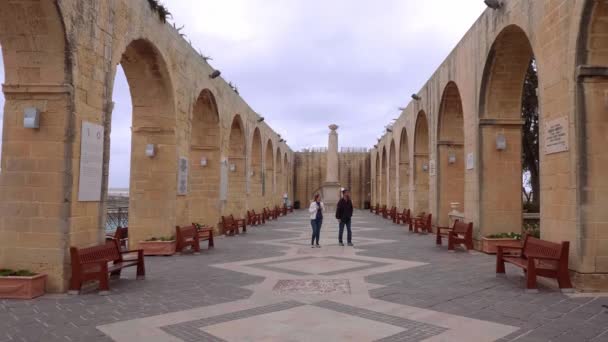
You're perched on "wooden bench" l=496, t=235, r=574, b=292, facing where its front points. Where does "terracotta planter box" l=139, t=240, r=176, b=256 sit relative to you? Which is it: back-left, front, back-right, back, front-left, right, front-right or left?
front-right

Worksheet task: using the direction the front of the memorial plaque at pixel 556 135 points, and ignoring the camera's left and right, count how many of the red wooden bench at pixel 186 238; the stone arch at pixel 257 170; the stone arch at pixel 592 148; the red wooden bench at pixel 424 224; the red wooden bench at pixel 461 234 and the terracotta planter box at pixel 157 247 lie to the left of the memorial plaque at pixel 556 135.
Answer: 1

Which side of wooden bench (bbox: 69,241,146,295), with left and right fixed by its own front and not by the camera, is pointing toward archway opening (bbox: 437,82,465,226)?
left

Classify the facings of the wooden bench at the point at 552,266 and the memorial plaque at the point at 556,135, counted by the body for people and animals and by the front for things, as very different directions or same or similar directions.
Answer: same or similar directions

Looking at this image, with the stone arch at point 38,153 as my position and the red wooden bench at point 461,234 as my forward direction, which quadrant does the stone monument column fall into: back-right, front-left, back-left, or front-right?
front-left

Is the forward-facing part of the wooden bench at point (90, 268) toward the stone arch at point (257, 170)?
no

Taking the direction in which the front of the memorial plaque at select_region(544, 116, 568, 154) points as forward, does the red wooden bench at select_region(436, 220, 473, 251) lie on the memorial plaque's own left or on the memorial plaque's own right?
on the memorial plaque's own right

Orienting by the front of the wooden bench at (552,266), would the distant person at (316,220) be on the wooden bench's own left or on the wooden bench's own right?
on the wooden bench's own right

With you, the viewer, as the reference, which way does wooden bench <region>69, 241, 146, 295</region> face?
facing the viewer and to the right of the viewer

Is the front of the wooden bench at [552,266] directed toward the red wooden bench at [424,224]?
no

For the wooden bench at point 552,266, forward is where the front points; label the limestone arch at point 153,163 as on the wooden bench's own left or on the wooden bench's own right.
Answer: on the wooden bench's own right

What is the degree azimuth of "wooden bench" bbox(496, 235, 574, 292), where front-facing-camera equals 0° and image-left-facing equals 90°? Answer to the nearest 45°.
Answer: approximately 45°

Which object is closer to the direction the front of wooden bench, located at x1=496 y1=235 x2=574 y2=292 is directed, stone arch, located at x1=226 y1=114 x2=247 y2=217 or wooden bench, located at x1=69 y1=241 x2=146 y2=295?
the wooden bench

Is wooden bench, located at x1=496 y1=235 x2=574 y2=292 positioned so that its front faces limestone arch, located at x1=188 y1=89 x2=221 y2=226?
no

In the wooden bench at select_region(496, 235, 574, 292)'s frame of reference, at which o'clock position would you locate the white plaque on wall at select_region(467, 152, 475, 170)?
The white plaque on wall is roughly at 4 o'clock from the wooden bench.

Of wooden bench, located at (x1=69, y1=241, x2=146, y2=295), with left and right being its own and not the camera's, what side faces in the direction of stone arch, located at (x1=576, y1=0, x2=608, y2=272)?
front

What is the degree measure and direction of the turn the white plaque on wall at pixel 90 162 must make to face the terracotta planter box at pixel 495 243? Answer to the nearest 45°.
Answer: approximately 45° to its left

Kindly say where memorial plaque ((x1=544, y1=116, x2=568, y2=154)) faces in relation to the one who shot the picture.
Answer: facing the viewer and to the left of the viewer
